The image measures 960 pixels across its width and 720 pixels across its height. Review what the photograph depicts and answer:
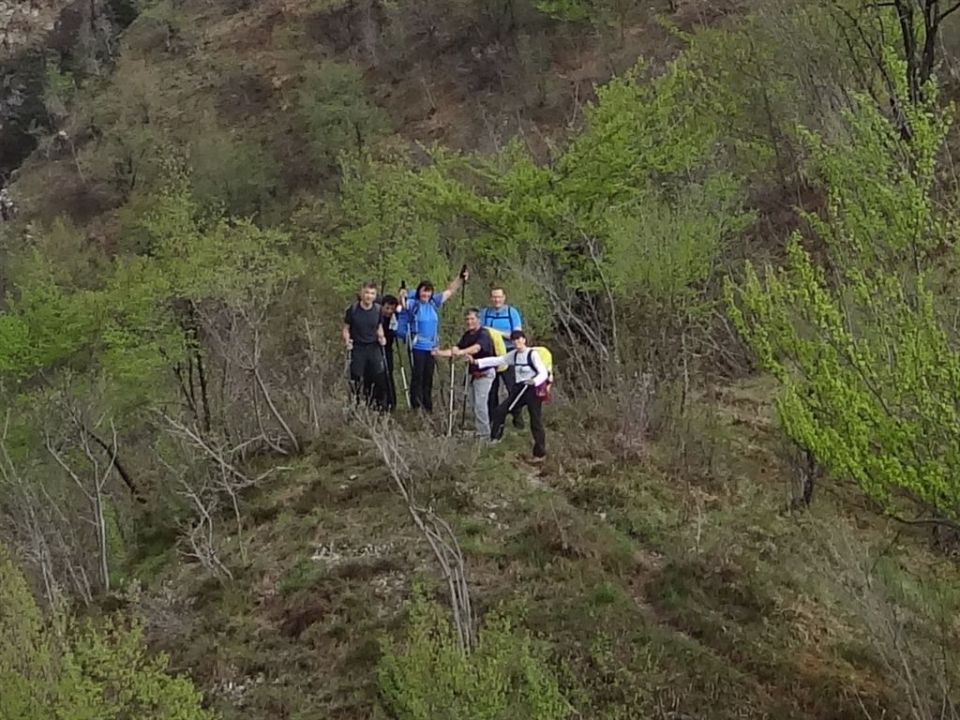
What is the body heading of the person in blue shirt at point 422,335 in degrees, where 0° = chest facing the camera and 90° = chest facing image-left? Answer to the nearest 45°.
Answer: approximately 0°

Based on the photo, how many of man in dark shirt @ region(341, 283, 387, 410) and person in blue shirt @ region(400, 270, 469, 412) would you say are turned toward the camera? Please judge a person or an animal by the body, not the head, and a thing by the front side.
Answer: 2

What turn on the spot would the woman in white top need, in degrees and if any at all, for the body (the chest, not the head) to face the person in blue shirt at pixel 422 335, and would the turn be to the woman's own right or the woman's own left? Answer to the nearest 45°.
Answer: approximately 90° to the woman's own right

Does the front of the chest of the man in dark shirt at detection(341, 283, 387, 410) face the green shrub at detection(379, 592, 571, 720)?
yes

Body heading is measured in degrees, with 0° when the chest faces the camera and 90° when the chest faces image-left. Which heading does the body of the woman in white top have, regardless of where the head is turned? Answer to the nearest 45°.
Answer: approximately 45°
